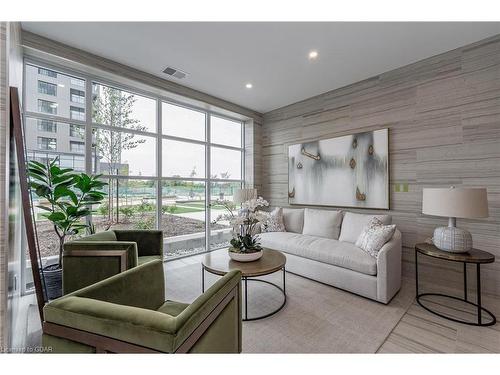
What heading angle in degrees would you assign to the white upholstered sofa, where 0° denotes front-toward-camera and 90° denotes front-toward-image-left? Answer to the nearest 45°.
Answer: approximately 45°

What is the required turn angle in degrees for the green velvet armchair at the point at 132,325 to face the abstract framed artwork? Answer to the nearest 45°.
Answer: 0° — it already faces it

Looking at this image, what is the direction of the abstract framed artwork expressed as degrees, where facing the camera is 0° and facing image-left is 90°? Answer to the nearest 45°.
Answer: approximately 45°

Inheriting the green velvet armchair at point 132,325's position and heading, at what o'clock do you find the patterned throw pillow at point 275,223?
The patterned throw pillow is roughly at 12 o'clock from the green velvet armchair.

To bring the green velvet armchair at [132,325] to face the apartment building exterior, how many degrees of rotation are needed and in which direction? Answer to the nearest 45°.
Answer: approximately 45° to its left

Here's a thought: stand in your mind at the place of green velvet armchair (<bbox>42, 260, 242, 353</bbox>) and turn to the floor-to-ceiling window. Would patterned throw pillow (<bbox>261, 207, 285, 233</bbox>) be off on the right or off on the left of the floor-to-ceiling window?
right

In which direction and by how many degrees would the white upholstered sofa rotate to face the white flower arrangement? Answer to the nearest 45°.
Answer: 0° — it already faces it

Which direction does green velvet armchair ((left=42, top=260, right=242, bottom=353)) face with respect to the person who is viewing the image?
facing away from the viewer and to the right of the viewer

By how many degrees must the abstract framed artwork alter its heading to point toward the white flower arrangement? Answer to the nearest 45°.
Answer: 0° — it already faces it
